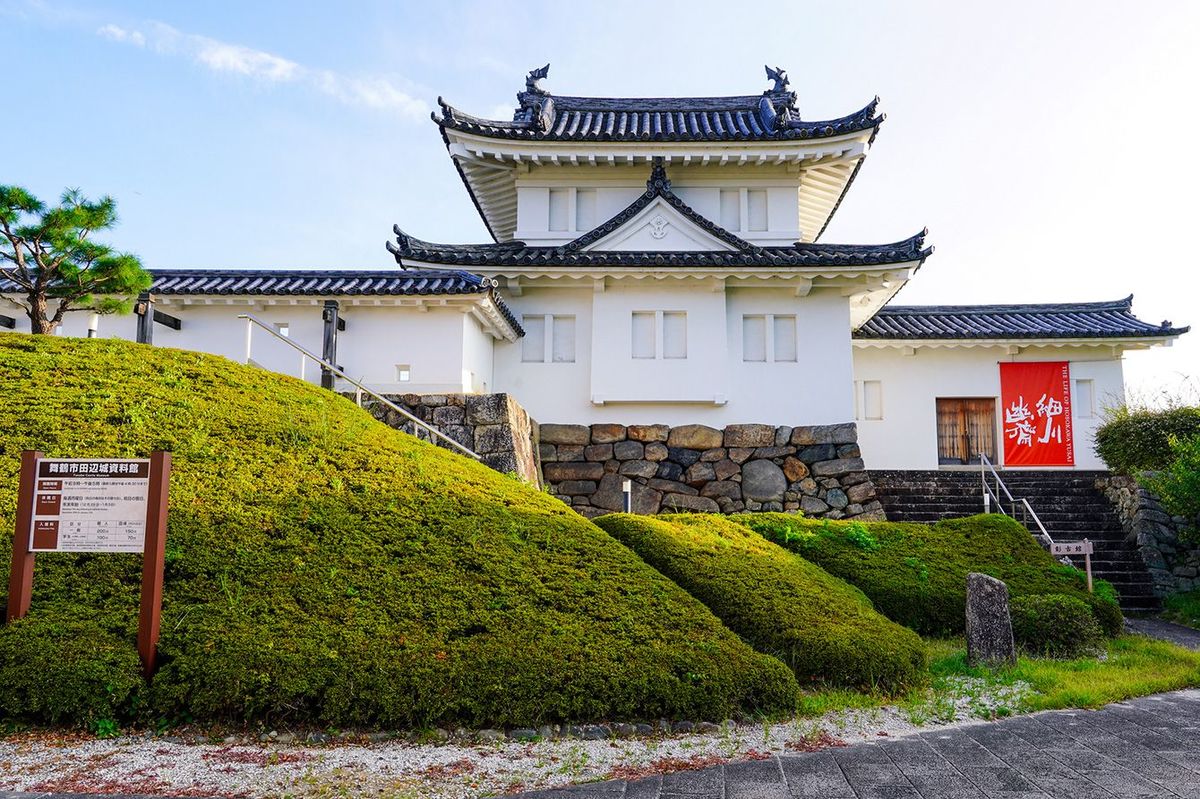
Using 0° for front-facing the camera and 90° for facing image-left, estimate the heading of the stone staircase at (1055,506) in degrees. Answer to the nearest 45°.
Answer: approximately 0°

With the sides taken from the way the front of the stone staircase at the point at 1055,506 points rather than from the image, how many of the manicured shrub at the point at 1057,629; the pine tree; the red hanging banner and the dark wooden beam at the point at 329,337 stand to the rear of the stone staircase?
1

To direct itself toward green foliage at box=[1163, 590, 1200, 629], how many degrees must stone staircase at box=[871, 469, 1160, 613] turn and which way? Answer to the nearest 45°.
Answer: approximately 45° to its left

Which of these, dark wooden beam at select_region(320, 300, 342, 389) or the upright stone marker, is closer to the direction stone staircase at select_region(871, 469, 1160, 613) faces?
the upright stone marker

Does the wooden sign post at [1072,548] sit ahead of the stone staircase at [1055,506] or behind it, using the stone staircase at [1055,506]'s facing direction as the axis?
ahead

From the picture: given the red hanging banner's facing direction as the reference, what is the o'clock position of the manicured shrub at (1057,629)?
The manicured shrub is roughly at 12 o'clock from the red hanging banner.

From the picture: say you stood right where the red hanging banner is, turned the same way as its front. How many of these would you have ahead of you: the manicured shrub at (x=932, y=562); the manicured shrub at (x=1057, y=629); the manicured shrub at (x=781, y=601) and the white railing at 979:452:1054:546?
4

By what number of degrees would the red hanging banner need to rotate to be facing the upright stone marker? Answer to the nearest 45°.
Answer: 0° — it already faces it

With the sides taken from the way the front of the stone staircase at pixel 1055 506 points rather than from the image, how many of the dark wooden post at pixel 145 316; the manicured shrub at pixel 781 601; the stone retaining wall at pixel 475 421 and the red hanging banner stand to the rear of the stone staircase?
1

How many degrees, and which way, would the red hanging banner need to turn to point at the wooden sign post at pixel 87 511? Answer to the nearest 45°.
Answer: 0° — it already faces it

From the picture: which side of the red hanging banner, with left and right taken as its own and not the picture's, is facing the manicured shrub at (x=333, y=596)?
front

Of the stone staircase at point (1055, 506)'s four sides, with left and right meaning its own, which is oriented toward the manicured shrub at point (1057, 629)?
front

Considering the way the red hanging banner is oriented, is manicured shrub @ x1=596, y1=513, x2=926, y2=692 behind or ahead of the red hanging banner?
ahead

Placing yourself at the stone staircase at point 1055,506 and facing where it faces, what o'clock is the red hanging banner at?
The red hanging banner is roughly at 6 o'clock from the stone staircase.
